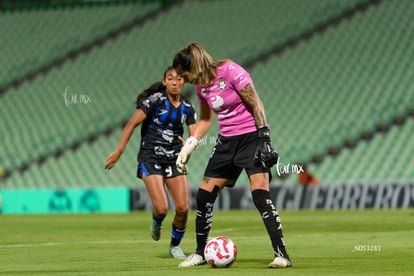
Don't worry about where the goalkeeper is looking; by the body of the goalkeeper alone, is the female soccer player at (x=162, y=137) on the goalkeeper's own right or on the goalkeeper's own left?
on the goalkeeper's own right

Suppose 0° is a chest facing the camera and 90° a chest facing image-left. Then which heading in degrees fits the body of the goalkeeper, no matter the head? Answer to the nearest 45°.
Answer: approximately 45°
